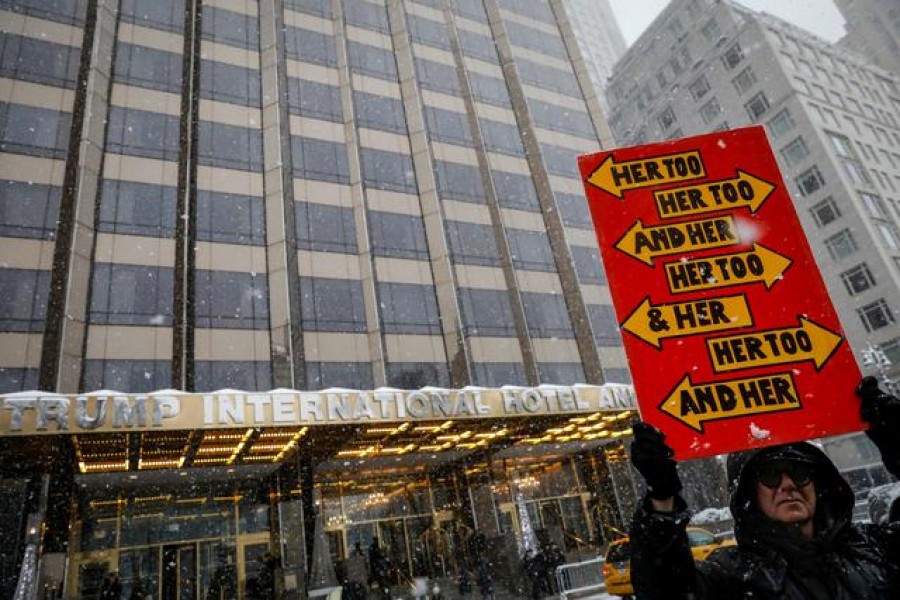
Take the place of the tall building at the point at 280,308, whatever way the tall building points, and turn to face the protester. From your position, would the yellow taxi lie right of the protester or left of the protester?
left

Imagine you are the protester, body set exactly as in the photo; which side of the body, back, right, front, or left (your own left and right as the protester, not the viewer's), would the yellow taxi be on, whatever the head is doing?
back

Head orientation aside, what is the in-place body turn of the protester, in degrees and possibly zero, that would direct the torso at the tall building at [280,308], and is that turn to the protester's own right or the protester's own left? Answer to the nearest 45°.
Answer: approximately 135° to the protester's own right

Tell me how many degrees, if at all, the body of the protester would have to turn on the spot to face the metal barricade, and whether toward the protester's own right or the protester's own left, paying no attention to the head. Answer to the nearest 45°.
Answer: approximately 180°

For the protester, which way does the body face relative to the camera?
toward the camera
